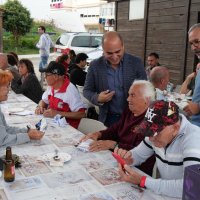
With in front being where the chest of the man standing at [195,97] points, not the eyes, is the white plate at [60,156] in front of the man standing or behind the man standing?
in front

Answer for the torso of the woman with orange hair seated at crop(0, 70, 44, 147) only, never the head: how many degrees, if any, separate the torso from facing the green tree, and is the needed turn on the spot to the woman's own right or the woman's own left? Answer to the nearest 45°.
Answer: approximately 90° to the woman's own left

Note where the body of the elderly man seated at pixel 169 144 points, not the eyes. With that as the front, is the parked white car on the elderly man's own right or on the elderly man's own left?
on the elderly man's own right

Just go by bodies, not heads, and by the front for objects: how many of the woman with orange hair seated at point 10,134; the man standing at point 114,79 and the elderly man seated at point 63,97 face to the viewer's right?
1

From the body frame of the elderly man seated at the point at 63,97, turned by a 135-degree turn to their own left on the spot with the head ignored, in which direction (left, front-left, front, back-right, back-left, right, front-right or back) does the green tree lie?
left

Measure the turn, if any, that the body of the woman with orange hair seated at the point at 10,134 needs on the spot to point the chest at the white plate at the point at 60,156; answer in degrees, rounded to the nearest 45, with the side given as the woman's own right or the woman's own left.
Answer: approximately 45° to the woman's own right

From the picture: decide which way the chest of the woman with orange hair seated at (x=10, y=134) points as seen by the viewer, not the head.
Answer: to the viewer's right

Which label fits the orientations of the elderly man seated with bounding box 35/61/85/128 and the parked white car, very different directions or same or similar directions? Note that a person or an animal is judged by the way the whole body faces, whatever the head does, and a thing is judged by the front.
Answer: very different directions

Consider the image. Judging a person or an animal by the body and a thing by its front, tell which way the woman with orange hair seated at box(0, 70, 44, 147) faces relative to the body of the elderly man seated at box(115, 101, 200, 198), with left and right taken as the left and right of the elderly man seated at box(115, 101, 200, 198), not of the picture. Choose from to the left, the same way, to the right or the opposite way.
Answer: the opposite way

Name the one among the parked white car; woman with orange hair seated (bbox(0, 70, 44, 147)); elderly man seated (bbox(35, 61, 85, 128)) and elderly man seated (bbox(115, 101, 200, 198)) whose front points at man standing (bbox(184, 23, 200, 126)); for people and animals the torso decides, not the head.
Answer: woman with orange hair seated (bbox(0, 70, 44, 147))

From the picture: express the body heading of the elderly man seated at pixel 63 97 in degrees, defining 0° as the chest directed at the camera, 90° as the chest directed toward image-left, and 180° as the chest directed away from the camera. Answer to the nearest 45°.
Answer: approximately 45°

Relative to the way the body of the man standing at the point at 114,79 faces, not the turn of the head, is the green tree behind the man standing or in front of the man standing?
behind
